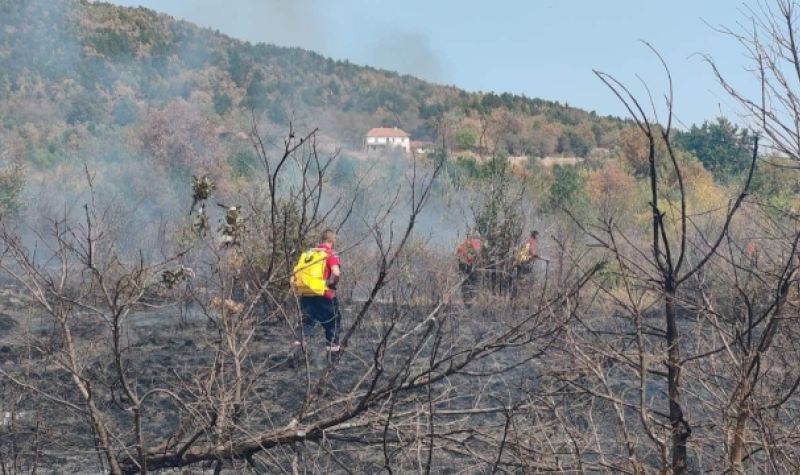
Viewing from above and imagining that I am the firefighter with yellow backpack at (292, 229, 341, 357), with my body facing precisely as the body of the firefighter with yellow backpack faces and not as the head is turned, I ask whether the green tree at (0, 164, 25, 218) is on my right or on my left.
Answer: on my left

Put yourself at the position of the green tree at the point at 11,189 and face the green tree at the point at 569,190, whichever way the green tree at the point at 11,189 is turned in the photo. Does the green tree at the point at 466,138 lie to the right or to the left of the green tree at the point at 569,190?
left

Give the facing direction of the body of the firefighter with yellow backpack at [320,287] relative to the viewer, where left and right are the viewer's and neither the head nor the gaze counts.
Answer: facing away from the viewer and to the right of the viewer

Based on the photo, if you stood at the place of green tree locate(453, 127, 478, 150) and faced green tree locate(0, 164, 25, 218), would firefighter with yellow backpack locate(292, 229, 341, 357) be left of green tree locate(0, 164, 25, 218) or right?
left

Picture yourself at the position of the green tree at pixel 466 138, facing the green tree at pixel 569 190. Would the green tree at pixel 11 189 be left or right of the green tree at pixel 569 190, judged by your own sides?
right

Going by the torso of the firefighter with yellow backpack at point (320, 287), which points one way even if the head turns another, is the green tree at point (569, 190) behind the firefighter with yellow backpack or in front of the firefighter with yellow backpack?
in front

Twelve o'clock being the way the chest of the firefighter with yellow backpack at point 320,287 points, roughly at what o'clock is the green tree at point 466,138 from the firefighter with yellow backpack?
The green tree is roughly at 11 o'clock from the firefighter with yellow backpack.
